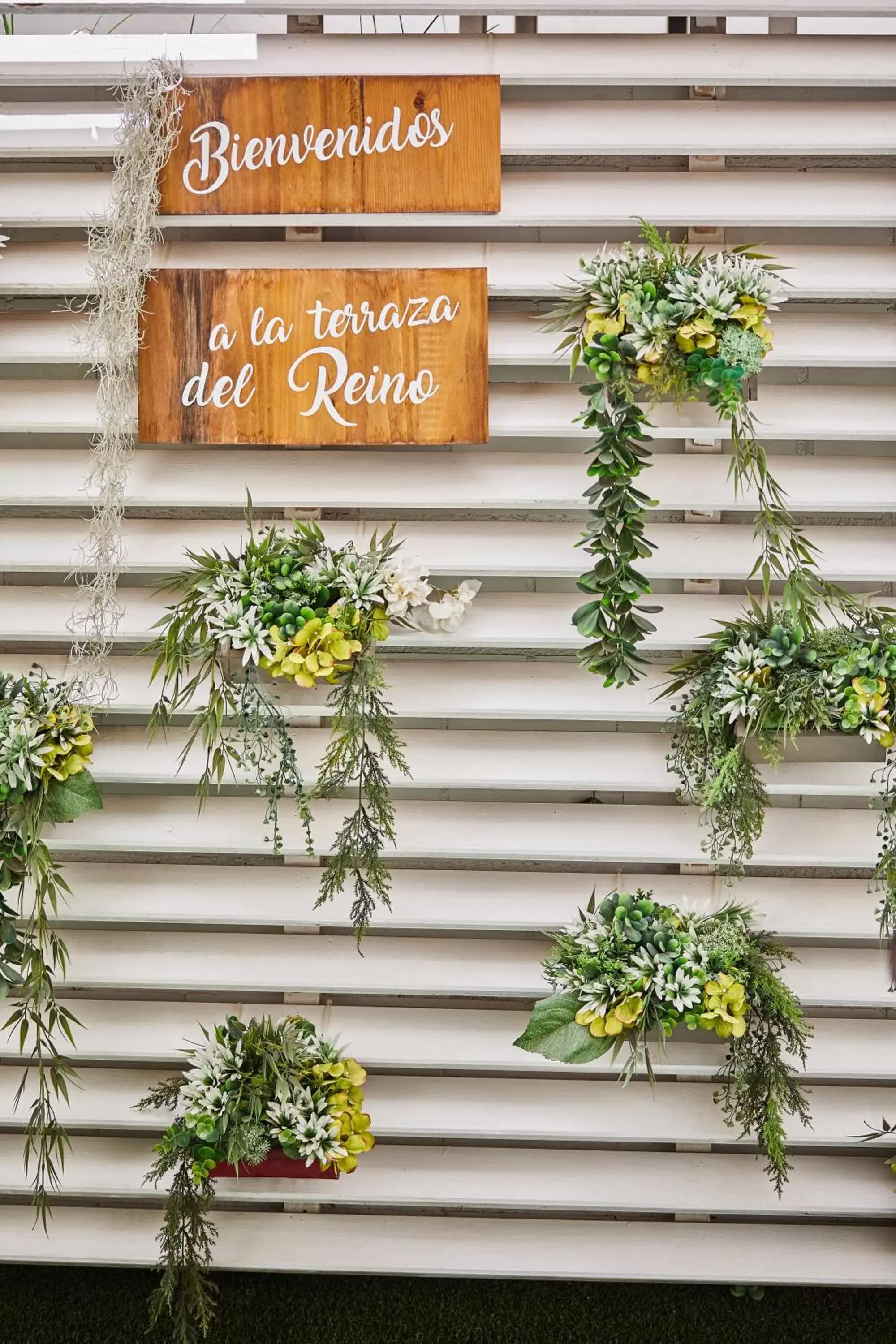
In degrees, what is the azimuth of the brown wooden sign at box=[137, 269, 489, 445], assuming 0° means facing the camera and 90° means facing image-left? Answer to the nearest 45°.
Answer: approximately 0°

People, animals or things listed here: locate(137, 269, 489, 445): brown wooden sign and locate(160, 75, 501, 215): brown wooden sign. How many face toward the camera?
2

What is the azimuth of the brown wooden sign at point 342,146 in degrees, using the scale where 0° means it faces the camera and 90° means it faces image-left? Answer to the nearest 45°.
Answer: approximately 0°
